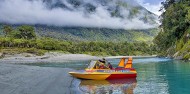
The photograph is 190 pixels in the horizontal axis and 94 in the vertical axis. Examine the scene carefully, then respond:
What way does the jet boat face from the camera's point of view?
to the viewer's left
